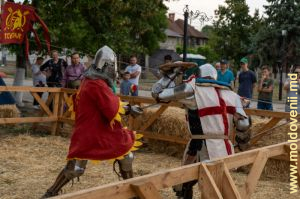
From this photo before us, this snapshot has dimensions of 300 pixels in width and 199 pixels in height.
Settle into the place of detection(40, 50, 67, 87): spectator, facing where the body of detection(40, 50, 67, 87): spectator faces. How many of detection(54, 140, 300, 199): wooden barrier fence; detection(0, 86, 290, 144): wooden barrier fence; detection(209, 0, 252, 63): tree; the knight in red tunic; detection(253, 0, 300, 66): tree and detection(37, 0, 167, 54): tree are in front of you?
3

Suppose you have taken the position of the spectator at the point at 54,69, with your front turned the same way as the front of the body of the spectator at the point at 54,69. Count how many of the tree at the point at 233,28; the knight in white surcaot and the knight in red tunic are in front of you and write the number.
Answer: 2

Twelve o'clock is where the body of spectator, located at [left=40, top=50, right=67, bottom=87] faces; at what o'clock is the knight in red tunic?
The knight in red tunic is roughly at 12 o'clock from the spectator.

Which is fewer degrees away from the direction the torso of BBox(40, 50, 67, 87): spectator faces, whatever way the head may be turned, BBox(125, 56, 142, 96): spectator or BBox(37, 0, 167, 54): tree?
the spectator

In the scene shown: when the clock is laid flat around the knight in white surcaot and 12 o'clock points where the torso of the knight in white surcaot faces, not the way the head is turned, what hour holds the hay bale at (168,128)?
The hay bale is roughly at 1 o'clock from the knight in white surcaot.

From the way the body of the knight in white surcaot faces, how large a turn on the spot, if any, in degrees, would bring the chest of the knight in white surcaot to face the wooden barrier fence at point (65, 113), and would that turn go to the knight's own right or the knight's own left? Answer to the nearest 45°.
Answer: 0° — they already face it

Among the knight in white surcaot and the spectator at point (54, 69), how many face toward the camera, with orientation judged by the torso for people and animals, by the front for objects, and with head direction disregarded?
1

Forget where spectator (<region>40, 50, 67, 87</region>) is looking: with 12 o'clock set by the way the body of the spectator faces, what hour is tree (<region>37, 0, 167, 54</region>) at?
The tree is roughly at 7 o'clock from the spectator.

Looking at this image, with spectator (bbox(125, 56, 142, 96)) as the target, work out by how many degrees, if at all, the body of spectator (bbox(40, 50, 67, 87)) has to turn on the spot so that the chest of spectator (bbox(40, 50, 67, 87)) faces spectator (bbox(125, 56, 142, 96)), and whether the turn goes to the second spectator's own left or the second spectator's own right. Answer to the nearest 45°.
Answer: approximately 90° to the second spectator's own left

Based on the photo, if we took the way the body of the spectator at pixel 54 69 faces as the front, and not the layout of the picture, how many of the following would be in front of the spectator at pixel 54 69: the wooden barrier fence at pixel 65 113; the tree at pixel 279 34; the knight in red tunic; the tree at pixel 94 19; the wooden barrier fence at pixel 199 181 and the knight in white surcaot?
4

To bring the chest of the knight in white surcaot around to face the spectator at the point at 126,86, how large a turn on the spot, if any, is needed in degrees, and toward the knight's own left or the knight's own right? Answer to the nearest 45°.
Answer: approximately 45° to the knight's own right

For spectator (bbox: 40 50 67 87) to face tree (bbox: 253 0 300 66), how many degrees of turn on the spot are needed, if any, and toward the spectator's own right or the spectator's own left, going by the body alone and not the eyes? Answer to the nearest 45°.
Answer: approximately 135° to the spectator's own left

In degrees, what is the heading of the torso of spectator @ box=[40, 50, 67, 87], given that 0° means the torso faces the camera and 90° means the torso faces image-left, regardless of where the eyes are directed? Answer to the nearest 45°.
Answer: approximately 0°

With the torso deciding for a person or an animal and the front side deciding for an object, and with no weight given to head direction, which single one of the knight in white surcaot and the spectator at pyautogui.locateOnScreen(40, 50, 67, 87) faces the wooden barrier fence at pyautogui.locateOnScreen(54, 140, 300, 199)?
the spectator
